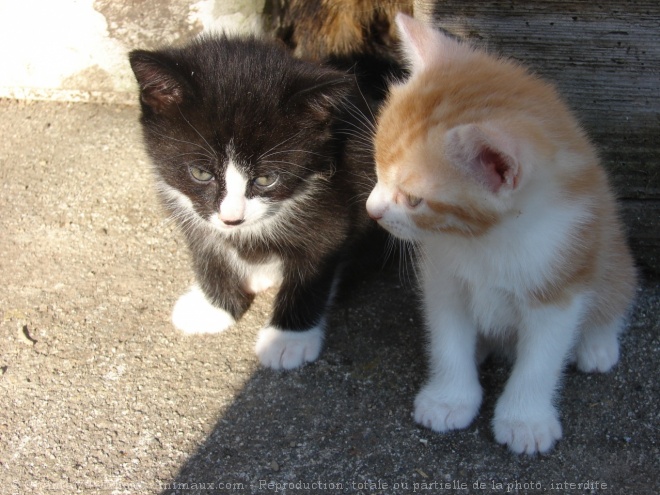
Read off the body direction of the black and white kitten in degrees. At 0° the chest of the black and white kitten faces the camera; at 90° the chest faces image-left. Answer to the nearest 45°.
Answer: approximately 45°

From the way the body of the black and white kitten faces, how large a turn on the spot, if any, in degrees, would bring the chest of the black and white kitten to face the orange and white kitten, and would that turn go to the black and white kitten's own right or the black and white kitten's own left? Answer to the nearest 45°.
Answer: approximately 90° to the black and white kitten's own left

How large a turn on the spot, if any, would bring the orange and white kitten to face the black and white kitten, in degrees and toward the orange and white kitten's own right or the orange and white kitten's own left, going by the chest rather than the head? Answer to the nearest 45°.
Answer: approximately 45° to the orange and white kitten's own right
